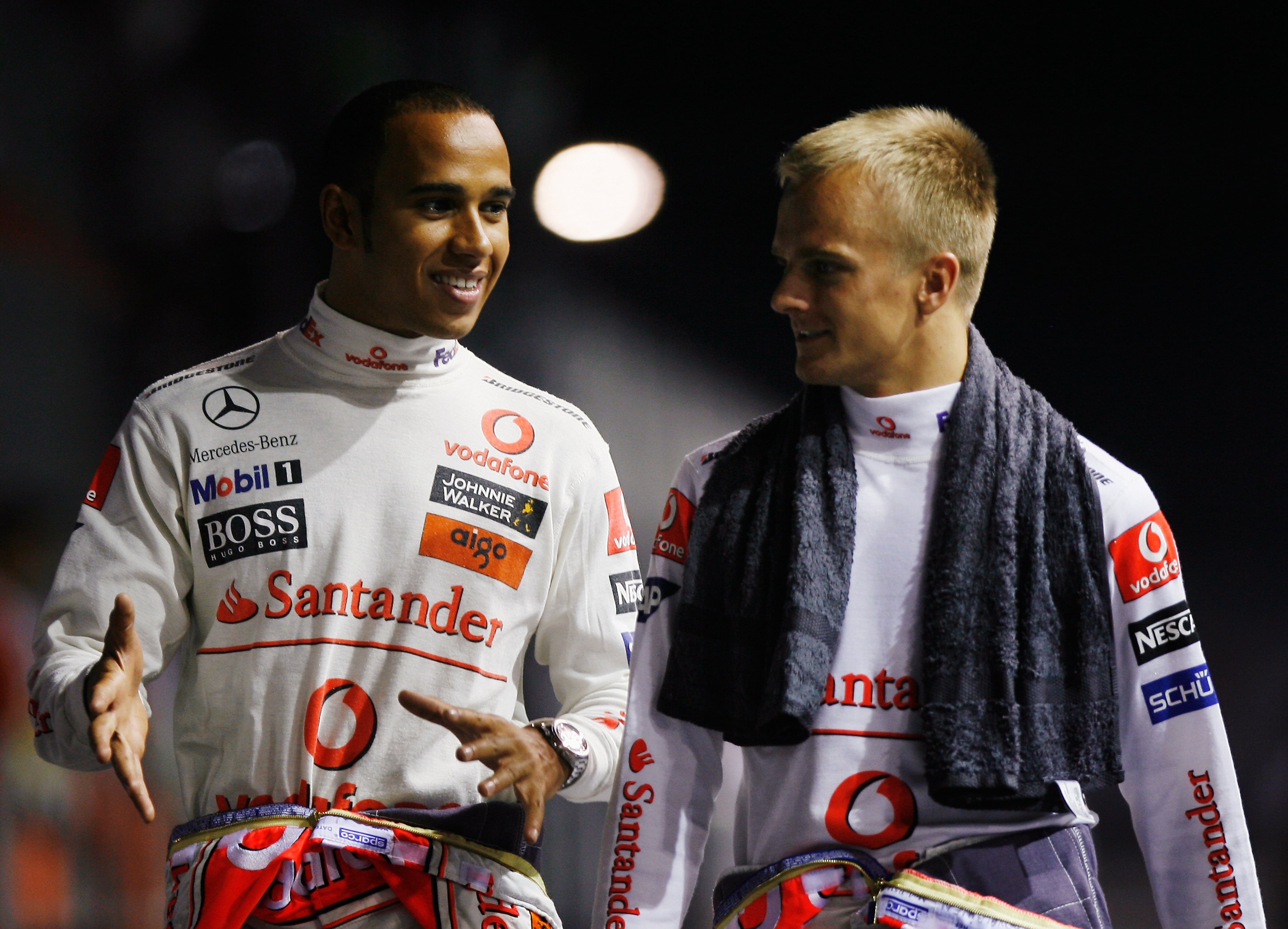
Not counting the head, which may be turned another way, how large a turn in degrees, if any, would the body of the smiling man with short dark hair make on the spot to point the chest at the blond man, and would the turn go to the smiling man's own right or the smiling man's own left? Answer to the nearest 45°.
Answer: approximately 45° to the smiling man's own left

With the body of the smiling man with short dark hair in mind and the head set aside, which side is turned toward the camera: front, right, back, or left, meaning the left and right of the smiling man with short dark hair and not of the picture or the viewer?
front

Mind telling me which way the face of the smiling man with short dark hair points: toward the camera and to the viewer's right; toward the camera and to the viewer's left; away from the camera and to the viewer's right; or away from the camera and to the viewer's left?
toward the camera and to the viewer's right
